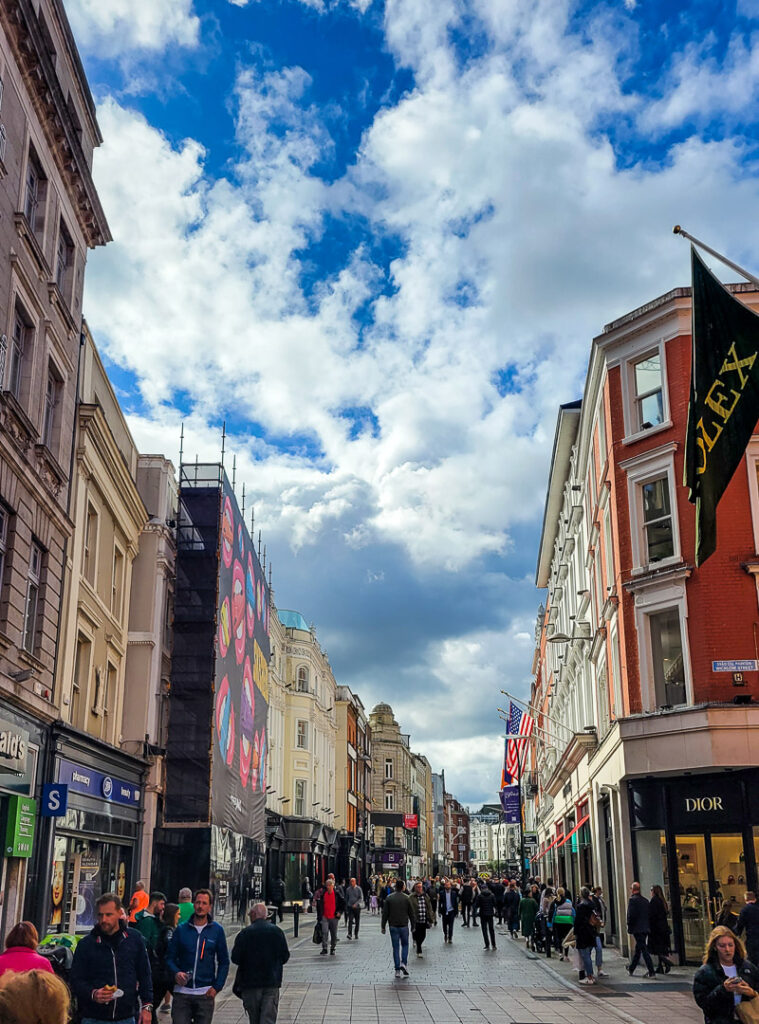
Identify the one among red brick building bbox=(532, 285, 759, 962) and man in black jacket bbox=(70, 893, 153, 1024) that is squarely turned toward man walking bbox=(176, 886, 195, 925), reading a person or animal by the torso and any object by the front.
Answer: the red brick building

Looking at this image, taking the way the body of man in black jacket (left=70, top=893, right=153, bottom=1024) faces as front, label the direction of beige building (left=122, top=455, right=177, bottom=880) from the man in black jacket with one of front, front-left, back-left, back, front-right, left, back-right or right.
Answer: back

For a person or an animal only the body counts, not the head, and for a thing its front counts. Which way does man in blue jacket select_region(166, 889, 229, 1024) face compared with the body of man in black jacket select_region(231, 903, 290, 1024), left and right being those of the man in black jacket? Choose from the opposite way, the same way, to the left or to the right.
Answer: the opposite way

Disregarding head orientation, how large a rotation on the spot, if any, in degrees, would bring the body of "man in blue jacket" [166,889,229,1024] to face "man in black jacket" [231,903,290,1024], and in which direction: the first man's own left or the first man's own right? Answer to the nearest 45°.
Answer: approximately 135° to the first man's own left

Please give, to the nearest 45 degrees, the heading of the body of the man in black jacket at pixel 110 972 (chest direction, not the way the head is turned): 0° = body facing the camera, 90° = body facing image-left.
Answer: approximately 0°

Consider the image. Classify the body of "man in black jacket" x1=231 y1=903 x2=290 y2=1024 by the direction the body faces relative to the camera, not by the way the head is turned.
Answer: away from the camera

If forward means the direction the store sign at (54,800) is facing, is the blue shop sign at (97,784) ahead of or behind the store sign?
behind

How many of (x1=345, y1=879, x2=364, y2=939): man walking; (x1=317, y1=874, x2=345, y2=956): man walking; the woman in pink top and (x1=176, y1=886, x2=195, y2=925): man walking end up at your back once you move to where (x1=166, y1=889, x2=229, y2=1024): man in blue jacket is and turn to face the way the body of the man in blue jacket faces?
3

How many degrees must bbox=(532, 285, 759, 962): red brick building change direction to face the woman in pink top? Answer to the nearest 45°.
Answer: approximately 45° to its left

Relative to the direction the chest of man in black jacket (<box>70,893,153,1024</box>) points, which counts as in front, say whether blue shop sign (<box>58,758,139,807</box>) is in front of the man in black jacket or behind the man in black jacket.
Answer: behind

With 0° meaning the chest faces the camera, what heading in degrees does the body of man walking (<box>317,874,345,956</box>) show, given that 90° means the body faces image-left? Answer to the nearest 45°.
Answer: approximately 0°

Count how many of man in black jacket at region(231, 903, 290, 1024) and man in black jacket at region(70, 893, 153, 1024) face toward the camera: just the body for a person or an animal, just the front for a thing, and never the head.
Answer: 1
